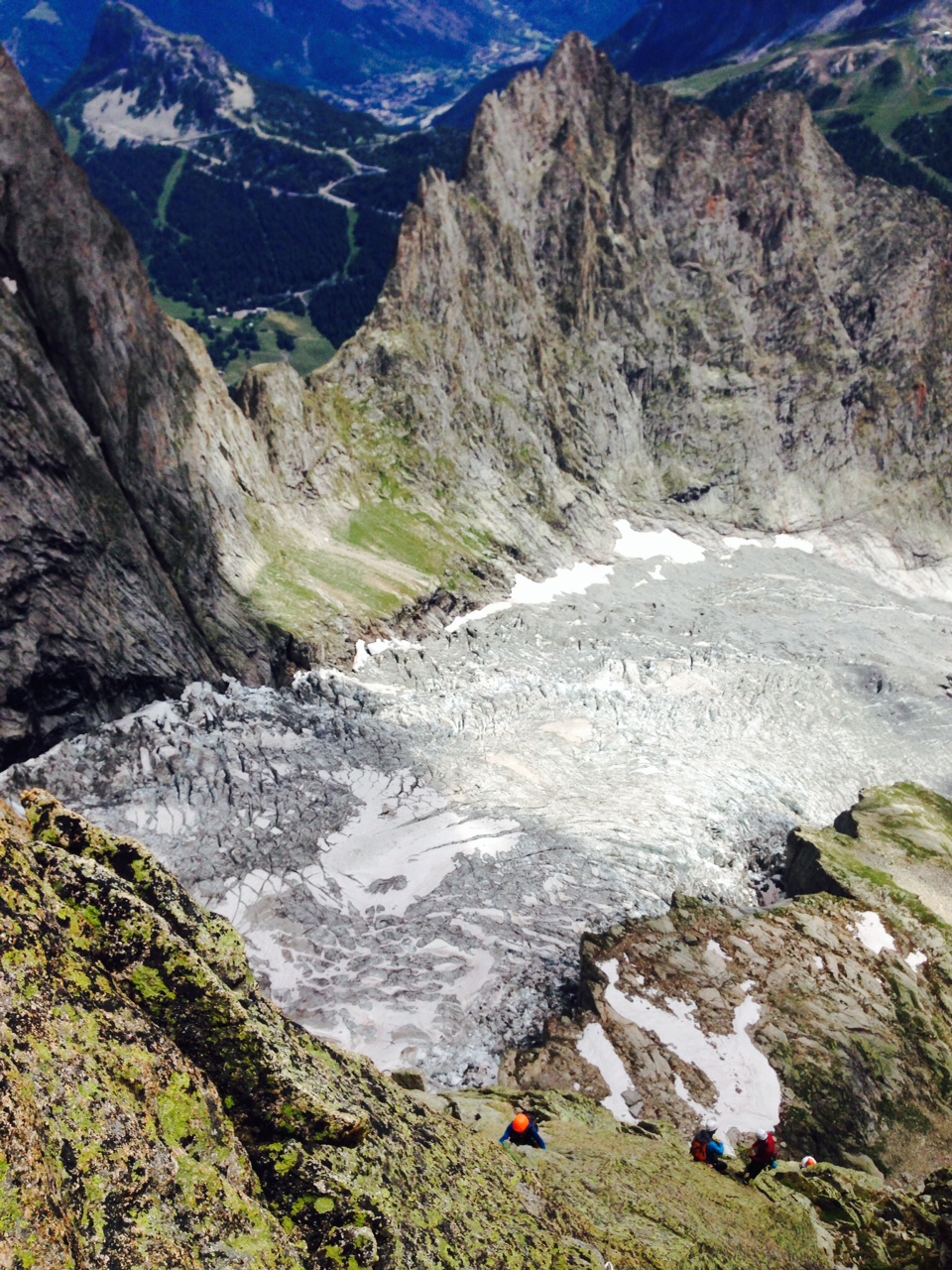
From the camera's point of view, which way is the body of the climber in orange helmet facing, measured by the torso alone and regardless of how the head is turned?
toward the camera
